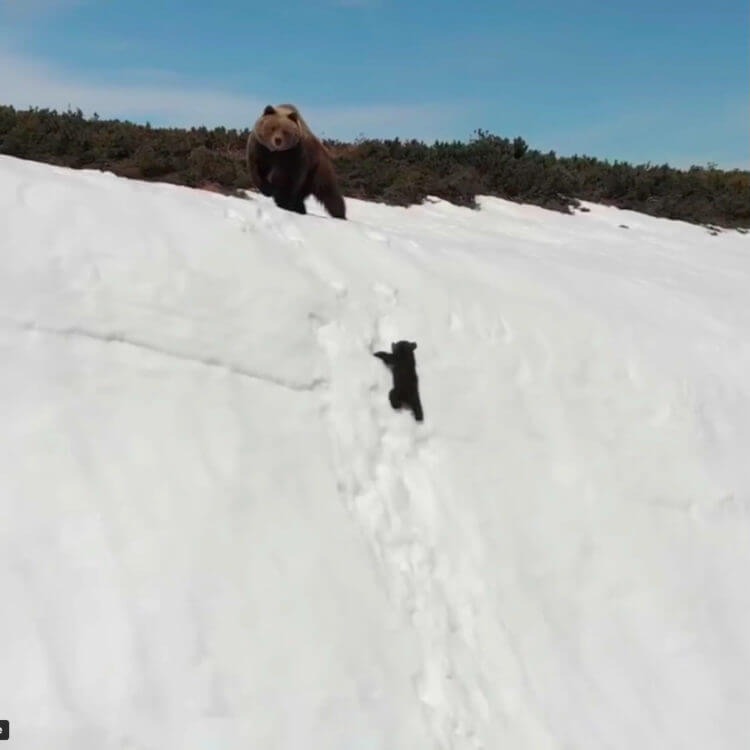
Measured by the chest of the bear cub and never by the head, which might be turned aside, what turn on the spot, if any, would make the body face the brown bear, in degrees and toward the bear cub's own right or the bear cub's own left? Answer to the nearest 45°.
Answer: approximately 45° to the bear cub's own left

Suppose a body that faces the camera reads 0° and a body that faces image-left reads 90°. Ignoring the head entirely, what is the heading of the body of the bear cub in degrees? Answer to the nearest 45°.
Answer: approximately 180°
